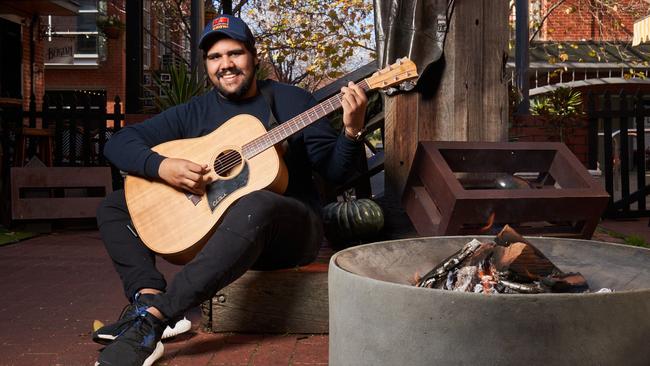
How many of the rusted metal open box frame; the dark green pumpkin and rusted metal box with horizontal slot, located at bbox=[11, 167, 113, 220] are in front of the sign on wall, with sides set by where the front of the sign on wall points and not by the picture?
3

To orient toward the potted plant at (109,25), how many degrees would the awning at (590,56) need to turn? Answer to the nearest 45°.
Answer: approximately 45° to its right

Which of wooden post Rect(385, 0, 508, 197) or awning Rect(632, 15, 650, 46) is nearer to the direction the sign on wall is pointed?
the wooden post

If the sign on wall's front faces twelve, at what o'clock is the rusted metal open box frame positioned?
The rusted metal open box frame is roughly at 12 o'clock from the sign on wall.

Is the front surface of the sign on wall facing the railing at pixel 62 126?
yes

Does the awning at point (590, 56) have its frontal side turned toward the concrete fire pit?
yes

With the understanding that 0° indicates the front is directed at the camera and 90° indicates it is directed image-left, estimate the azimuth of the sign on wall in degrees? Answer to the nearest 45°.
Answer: approximately 0°

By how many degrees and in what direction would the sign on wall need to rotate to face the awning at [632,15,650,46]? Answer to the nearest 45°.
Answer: approximately 45° to its left

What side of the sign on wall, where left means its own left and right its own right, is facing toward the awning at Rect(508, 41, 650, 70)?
left

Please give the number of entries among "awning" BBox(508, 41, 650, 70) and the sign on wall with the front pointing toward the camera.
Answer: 2

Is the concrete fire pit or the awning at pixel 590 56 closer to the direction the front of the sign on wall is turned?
the concrete fire pit

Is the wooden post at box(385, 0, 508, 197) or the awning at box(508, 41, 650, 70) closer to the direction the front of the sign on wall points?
the wooden post

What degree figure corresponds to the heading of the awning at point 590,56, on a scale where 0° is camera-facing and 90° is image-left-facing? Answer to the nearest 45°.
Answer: approximately 0°
